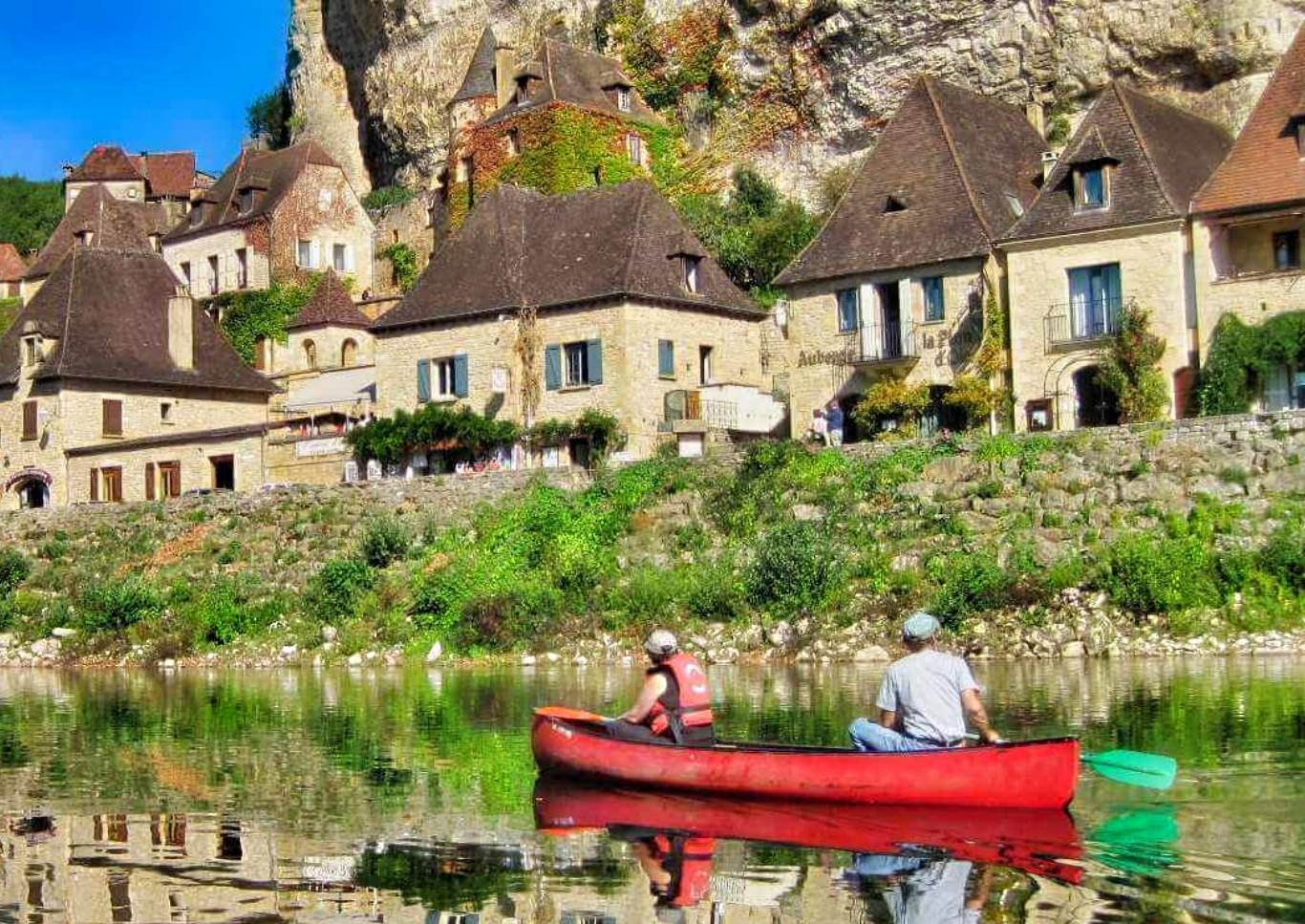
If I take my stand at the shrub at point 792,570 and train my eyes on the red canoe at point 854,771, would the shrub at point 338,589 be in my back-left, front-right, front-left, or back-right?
back-right

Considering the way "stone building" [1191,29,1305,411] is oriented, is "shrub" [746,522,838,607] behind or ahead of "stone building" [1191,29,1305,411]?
ahead

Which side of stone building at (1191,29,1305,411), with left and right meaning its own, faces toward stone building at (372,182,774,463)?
right

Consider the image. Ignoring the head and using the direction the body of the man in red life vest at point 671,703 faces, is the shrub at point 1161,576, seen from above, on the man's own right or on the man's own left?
on the man's own right

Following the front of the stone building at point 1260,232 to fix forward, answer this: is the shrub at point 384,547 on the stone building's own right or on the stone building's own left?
on the stone building's own right

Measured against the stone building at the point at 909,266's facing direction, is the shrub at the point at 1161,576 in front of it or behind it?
in front

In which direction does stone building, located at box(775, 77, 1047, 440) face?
toward the camera

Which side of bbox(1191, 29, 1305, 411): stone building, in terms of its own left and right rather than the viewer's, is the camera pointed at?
front

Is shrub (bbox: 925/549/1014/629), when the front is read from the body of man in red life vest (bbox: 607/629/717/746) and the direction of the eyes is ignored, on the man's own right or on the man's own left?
on the man's own right

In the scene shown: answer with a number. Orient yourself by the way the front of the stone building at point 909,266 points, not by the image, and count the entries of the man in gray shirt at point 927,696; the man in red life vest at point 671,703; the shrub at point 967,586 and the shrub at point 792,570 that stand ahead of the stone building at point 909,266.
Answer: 4

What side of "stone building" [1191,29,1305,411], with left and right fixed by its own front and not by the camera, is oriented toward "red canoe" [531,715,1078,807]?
front

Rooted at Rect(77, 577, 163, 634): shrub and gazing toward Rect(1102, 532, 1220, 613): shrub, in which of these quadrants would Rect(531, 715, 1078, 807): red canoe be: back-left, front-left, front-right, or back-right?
front-right

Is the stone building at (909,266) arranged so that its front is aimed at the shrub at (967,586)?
yes

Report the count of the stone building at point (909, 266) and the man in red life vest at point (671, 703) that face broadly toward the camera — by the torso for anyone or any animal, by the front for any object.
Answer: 1

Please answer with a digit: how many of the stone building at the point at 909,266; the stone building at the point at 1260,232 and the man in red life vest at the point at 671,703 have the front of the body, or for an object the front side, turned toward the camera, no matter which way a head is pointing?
2
